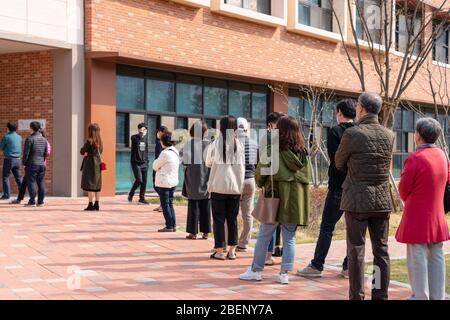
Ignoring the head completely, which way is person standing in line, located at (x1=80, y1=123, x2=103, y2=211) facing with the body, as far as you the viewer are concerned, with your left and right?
facing away from the viewer and to the left of the viewer

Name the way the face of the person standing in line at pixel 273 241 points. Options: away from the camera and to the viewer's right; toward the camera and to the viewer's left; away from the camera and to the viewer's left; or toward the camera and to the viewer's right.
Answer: away from the camera and to the viewer's left

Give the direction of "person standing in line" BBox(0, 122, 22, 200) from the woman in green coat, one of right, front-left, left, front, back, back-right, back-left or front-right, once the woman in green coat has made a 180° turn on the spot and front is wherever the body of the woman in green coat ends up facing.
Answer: back

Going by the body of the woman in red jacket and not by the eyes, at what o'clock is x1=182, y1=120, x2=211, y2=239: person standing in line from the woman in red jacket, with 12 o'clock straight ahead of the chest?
The person standing in line is roughly at 12 o'clock from the woman in red jacket.

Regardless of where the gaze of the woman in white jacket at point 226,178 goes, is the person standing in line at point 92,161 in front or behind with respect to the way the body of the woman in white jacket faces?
in front

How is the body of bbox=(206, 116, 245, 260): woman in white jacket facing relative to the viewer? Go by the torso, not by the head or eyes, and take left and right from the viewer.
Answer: facing away from the viewer

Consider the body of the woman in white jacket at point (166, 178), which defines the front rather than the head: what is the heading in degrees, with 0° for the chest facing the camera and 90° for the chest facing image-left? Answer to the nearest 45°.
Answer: approximately 135°

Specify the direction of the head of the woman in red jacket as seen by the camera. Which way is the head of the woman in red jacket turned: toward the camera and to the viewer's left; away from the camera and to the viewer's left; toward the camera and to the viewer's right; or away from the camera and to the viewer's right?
away from the camera and to the viewer's left

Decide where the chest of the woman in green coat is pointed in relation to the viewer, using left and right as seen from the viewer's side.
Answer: facing away from the viewer and to the left of the viewer

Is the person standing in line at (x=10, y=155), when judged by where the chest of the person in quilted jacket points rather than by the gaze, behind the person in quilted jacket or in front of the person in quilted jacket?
in front

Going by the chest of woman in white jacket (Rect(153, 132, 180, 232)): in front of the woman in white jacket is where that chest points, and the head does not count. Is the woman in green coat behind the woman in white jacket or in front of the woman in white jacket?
behind

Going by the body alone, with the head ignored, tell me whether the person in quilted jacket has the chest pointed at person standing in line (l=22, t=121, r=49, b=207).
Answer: yes

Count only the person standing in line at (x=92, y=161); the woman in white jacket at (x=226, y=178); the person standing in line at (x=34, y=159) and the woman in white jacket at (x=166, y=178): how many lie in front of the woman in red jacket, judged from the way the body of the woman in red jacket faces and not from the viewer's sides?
4

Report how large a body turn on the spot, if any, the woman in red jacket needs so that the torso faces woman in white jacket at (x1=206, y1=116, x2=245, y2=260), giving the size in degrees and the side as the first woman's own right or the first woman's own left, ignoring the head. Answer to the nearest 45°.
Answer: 0° — they already face them

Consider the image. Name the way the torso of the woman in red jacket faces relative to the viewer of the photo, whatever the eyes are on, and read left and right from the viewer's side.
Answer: facing away from the viewer and to the left of the viewer
